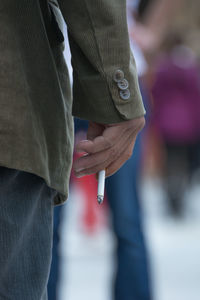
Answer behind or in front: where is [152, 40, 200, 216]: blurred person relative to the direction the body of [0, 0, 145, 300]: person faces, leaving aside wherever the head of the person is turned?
in front

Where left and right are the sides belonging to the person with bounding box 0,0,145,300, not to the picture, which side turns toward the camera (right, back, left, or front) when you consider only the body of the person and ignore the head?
back
